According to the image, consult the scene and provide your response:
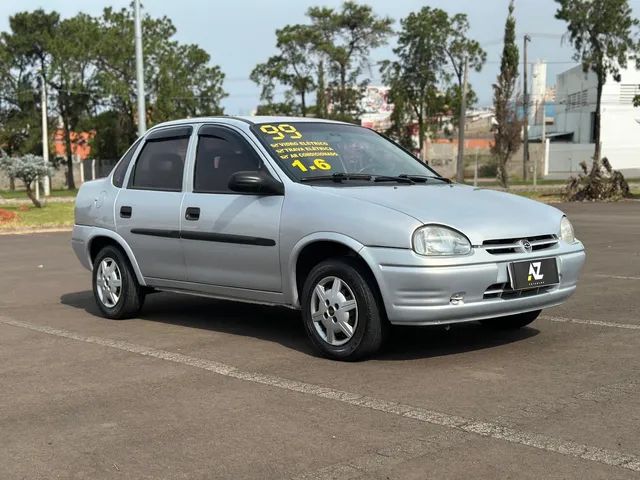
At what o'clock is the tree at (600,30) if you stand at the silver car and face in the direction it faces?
The tree is roughly at 8 o'clock from the silver car.

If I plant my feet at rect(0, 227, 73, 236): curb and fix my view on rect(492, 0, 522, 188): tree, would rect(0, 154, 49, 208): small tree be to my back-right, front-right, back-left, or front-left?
front-left

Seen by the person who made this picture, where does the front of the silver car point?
facing the viewer and to the right of the viewer

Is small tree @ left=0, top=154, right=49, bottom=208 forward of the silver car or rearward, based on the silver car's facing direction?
rearward

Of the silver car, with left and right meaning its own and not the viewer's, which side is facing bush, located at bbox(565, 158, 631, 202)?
left

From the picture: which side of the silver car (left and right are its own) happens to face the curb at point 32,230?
back

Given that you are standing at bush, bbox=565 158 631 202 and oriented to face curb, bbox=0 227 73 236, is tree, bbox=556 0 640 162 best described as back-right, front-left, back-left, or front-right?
back-right

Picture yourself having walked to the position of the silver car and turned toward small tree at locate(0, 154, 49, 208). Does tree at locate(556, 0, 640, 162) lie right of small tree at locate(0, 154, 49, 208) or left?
right
